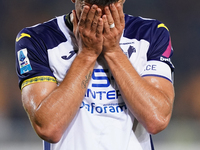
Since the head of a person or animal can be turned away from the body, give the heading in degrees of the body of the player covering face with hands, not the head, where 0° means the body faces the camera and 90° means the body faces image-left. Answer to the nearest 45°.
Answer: approximately 0°
